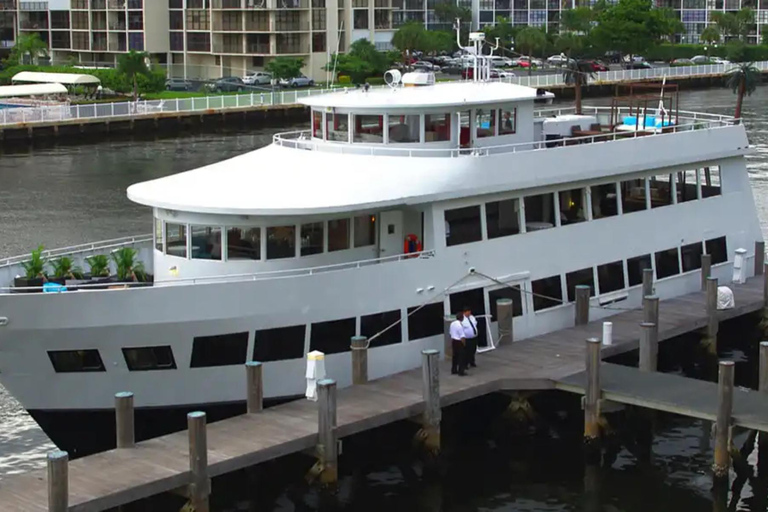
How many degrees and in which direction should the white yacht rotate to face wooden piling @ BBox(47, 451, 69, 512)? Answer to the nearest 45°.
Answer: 0° — it already faces it

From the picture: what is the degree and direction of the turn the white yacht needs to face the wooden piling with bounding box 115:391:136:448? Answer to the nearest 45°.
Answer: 0° — it already faces it

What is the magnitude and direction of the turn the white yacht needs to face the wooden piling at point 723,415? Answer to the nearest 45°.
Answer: approximately 90° to its left

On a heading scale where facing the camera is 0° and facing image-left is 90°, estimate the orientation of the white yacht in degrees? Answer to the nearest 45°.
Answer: approximately 45°

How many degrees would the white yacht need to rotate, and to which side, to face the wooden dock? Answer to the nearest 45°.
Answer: approximately 45° to its left
